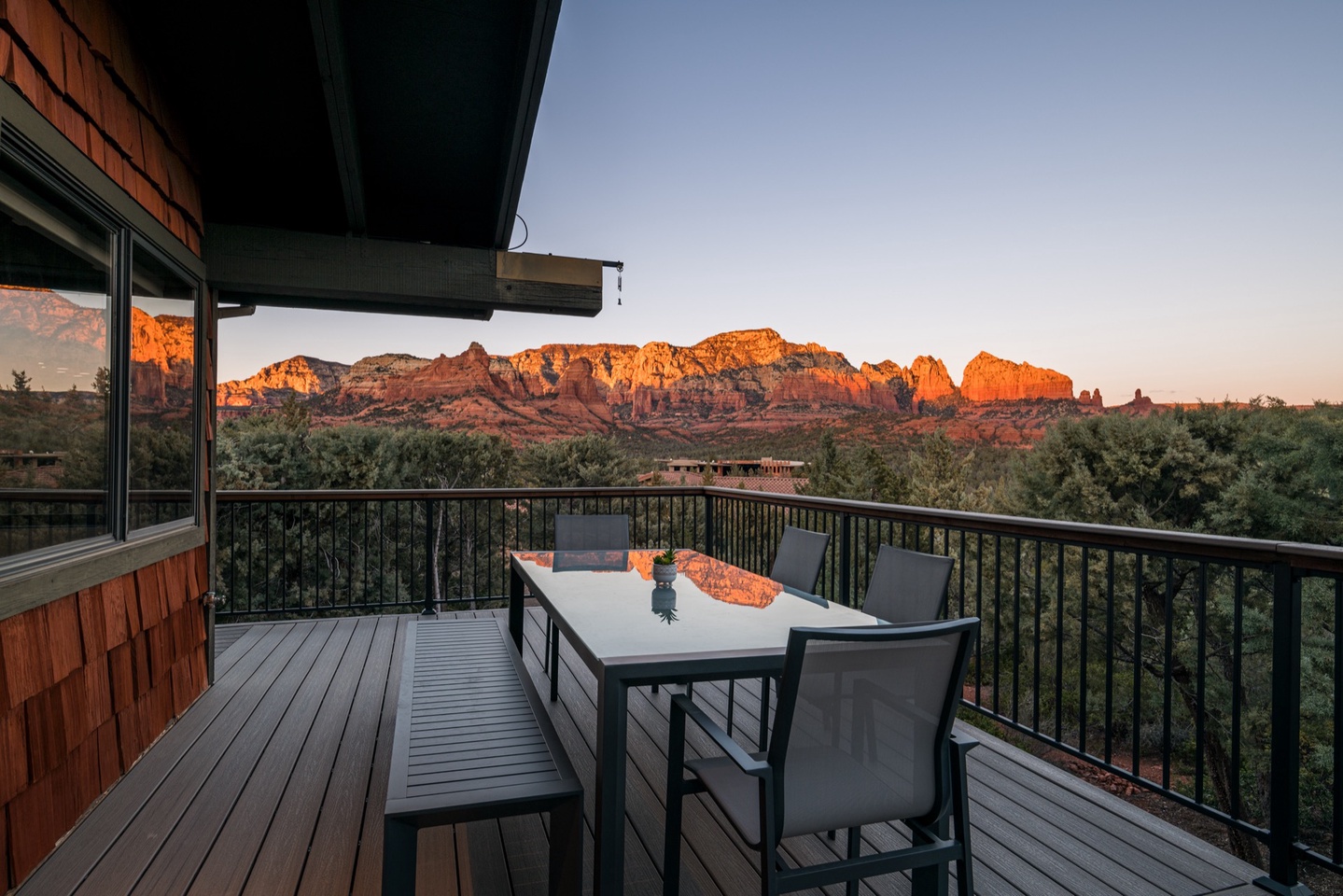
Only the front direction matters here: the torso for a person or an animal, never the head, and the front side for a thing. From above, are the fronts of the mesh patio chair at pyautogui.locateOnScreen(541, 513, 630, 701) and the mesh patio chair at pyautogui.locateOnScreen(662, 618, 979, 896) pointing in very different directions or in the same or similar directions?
very different directions

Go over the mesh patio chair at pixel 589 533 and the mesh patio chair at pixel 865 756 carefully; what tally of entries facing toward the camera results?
1

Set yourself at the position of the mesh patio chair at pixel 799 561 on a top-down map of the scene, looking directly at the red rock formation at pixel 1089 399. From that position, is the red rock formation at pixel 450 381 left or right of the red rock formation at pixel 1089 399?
left

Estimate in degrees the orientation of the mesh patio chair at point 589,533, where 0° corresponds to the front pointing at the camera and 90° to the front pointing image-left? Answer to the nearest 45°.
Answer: approximately 0°

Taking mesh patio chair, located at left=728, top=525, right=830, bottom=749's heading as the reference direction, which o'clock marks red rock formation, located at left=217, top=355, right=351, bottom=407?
The red rock formation is roughly at 3 o'clock from the mesh patio chair.

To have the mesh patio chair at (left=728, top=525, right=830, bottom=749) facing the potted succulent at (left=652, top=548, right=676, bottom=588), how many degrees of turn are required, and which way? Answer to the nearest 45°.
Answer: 0° — it already faces it

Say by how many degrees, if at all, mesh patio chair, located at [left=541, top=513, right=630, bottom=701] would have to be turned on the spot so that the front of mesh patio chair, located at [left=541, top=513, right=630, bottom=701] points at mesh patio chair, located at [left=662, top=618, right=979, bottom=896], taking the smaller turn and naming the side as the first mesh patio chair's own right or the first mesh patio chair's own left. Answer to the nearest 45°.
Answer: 0° — it already faces it

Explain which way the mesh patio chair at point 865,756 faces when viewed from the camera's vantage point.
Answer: facing away from the viewer and to the left of the viewer

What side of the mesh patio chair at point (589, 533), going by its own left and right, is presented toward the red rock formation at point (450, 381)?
back

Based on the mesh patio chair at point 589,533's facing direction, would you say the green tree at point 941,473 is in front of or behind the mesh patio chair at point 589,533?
behind

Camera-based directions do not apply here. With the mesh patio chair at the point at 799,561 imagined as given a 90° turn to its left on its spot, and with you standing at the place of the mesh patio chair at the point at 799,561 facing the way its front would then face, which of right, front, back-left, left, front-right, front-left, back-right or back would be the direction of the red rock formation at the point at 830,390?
back-left

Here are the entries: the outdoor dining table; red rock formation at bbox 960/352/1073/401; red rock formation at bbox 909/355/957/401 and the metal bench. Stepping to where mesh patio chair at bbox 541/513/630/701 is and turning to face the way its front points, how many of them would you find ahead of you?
2

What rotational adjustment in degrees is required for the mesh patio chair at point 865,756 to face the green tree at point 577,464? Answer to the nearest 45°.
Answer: approximately 45° to its right

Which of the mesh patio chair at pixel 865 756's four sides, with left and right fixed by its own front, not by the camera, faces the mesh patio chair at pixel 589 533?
front

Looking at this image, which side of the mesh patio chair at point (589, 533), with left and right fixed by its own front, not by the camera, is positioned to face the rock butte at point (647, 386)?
back

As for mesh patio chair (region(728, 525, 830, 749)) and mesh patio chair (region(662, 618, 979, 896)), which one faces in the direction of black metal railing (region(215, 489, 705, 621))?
mesh patio chair (region(662, 618, 979, 896))

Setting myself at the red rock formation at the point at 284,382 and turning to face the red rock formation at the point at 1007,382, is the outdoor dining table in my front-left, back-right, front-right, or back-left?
front-right

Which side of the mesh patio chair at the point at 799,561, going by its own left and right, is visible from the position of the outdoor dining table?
front

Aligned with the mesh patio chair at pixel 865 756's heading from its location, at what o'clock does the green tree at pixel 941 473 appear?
The green tree is roughly at 2 o'clock from the mesh patio chair.

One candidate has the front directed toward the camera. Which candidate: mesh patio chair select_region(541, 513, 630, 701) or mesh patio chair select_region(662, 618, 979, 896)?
mesh patio chair select_region(541, 513, 630, 701)

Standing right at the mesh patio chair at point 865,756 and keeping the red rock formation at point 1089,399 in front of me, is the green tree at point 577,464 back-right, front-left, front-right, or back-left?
front-left
